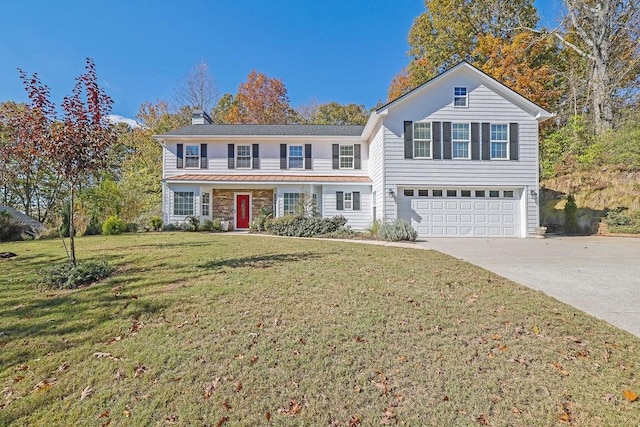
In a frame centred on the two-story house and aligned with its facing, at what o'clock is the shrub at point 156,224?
The shrub is roughly at 3 o'clock from the two-story house.

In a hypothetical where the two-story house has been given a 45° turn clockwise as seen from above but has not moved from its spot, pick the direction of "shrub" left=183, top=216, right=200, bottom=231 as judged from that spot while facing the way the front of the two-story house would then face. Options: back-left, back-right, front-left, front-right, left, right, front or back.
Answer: front-right

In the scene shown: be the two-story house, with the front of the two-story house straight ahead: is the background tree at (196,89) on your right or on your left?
on your right

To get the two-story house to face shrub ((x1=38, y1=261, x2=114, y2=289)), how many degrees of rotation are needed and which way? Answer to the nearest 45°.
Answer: approximately 45° to its right

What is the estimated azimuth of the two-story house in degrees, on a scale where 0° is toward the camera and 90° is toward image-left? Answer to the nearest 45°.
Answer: approximately 0°

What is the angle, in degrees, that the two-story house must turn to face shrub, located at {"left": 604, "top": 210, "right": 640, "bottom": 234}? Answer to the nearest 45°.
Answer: approximately 90° to its left

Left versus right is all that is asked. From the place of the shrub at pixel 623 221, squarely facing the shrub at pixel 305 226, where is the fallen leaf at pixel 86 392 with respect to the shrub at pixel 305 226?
left

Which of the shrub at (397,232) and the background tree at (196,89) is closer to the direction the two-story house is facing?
the shrub

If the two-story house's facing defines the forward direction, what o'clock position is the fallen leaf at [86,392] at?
The fallen leaf is roughly at 1 o'clock from the two-story house.

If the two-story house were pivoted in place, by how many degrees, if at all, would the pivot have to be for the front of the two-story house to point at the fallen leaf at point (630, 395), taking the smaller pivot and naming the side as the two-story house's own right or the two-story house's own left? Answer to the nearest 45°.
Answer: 0° — it already faces it

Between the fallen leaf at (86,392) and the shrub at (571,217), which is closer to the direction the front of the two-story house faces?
the fallen leaf
